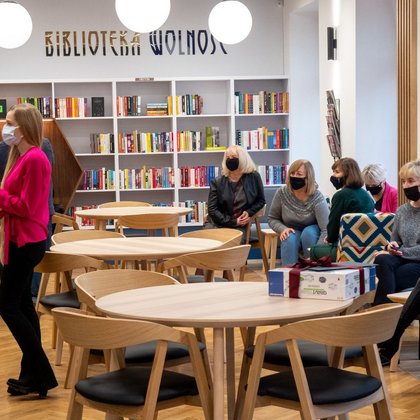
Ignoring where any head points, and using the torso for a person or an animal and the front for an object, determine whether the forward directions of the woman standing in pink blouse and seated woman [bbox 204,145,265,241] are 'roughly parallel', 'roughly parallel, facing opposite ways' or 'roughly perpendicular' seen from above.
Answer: roughly perpendicular

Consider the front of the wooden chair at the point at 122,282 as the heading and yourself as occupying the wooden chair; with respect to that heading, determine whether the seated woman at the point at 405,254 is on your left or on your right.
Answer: on your left

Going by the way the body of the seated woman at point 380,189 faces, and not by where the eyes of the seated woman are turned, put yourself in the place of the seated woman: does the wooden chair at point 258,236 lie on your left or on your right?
on your right

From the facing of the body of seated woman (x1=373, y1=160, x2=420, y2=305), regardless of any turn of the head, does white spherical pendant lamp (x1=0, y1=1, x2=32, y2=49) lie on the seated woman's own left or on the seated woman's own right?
on the seated woman's own right

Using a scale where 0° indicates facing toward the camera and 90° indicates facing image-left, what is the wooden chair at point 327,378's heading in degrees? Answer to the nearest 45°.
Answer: approximately 135°

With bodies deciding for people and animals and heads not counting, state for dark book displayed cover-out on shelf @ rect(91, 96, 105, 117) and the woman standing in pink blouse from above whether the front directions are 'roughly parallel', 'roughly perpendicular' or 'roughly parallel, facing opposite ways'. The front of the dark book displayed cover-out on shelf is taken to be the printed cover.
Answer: roughly perpendicular

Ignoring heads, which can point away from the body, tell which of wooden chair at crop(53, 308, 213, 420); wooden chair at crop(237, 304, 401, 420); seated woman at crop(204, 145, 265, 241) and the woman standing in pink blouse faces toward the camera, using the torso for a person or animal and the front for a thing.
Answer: the seated woman

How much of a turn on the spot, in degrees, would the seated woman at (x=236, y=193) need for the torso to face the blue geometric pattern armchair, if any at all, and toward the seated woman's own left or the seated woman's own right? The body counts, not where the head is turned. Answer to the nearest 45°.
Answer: approximately 45° to the seated woman's own left

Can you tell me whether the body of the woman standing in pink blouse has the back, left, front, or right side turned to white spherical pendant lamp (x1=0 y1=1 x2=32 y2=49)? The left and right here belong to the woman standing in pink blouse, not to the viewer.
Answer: right

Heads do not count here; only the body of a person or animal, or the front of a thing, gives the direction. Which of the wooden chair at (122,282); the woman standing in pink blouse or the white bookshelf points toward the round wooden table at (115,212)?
the white bookshelf

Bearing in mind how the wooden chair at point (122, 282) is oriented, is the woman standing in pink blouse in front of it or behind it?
behind
